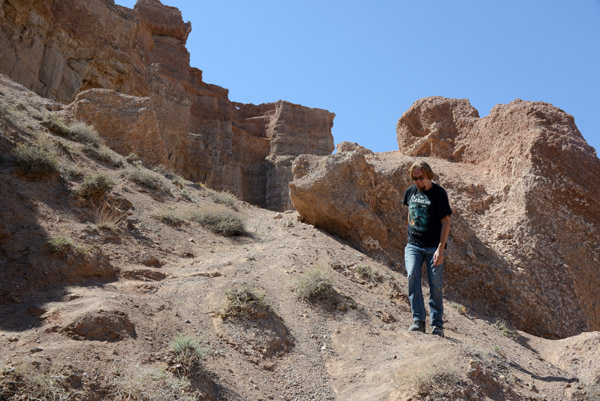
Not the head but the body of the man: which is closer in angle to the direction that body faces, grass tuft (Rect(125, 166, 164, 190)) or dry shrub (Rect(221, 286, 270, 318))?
the dry shrub

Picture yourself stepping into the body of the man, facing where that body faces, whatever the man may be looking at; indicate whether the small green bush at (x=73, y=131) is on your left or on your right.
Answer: on your right

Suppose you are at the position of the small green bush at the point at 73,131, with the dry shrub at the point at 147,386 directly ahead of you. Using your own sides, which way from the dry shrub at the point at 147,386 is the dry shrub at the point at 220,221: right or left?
left

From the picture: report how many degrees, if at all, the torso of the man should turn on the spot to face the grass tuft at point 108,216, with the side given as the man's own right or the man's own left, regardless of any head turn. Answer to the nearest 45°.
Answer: approximately 45° to the man's own right

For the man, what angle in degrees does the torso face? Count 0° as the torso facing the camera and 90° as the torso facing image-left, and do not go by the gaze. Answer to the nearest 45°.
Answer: approximately 45°

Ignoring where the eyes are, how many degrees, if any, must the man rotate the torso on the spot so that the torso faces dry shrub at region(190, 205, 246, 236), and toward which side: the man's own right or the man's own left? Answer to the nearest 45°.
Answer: approximately 90° to the man's own right

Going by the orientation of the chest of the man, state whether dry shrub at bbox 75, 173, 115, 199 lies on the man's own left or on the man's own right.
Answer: on the man's own right

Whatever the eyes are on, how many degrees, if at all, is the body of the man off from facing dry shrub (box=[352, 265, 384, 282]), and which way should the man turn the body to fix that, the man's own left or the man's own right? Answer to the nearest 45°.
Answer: approximately 90° to the man's own right
